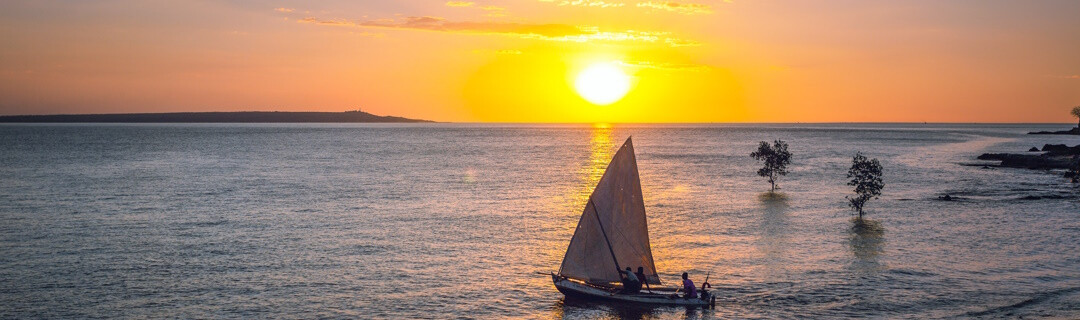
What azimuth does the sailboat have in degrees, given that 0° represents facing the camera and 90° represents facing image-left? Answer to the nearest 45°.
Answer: approximately 90°
